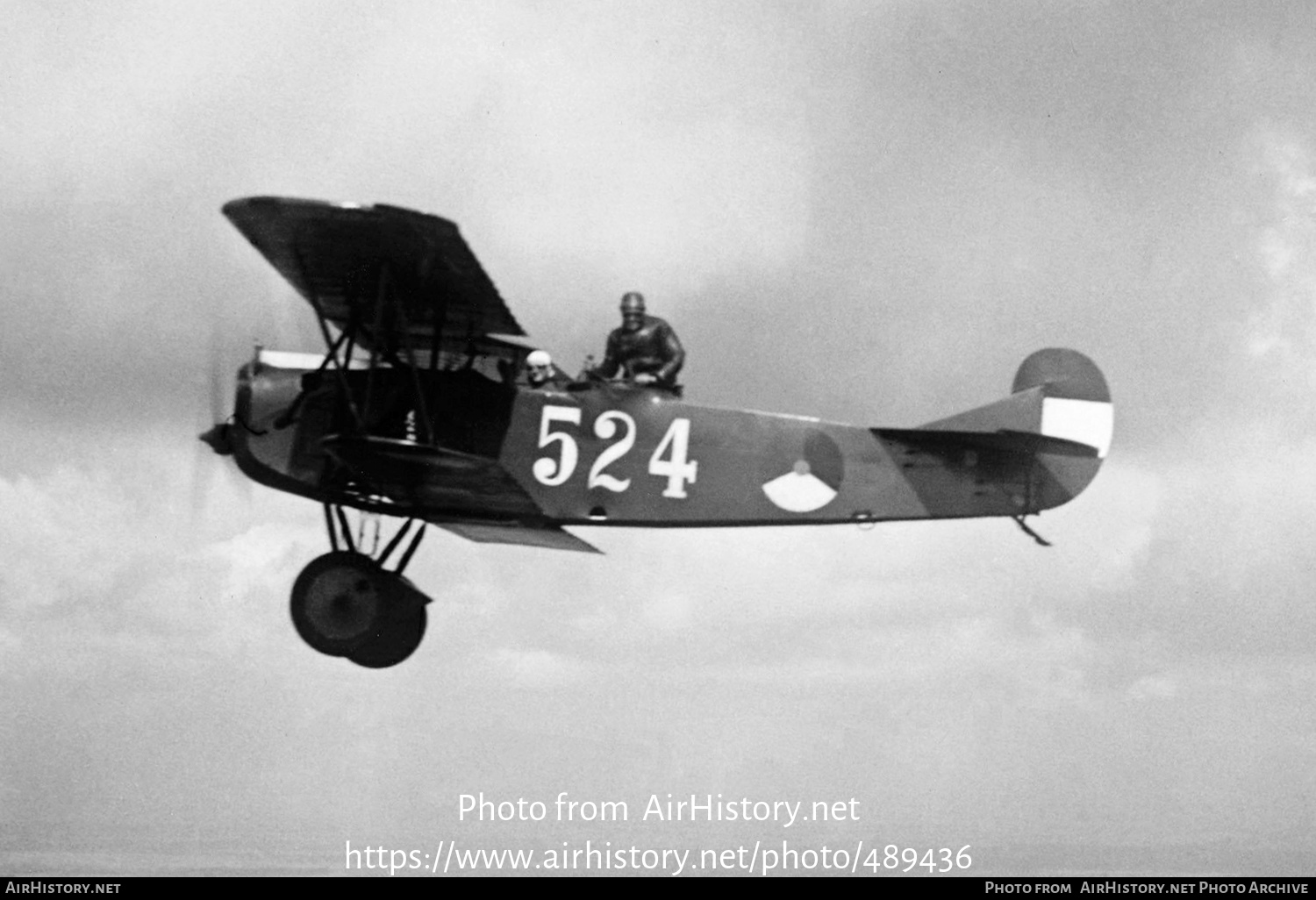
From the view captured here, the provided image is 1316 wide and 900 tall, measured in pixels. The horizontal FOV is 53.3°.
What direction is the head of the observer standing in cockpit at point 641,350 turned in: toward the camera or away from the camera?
toward the camera

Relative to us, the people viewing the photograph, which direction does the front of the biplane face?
facing to the left of the viewer
